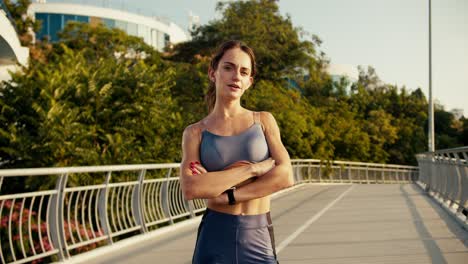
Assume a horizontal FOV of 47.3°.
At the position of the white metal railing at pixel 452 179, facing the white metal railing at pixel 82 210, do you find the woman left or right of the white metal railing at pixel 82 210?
left

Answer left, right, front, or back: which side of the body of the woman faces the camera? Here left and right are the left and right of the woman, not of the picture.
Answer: front

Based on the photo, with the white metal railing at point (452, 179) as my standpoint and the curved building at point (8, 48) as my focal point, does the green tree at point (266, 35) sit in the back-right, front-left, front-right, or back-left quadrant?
front-right

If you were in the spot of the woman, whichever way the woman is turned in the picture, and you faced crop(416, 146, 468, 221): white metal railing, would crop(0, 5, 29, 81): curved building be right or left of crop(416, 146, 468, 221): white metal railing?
left

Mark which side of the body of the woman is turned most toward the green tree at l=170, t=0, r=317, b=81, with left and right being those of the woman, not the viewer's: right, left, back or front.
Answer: back

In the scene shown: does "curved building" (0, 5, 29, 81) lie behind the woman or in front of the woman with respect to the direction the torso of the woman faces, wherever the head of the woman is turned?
behind
